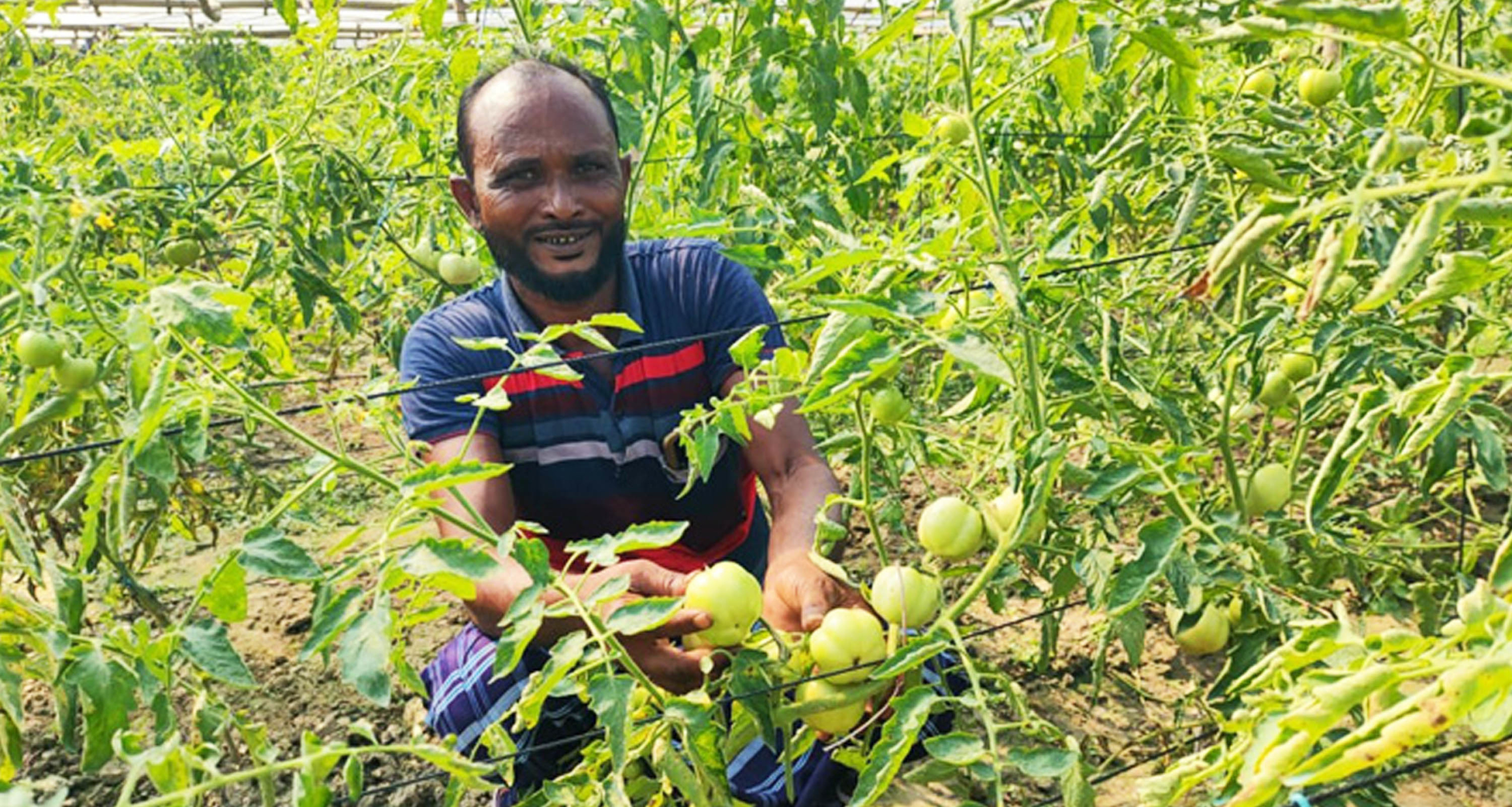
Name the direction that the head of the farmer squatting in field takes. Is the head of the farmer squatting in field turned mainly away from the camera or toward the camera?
toward the camera

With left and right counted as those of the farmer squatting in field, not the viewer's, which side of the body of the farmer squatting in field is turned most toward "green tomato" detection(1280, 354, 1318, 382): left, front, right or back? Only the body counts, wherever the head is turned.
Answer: left

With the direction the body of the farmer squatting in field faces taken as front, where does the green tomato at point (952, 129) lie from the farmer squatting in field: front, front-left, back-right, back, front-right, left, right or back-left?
left

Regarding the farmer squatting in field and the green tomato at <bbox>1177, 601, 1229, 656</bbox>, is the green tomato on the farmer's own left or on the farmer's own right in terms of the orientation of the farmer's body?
on the farmer's own left

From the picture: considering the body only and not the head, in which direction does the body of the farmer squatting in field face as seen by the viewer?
toward the camera

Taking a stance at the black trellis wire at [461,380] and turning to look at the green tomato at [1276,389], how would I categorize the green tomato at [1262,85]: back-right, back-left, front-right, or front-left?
front-left

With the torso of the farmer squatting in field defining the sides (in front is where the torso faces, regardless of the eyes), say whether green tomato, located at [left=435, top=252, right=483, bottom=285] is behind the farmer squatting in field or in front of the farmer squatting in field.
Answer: behind

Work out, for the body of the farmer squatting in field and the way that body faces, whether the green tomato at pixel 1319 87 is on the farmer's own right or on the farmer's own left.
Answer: on the farmer's own left

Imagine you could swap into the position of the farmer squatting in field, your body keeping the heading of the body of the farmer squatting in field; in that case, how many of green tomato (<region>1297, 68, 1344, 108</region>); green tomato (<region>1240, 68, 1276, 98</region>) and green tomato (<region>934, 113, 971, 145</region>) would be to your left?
3

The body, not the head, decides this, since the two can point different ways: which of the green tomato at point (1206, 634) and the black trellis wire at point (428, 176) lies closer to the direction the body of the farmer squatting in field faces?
the green tomato

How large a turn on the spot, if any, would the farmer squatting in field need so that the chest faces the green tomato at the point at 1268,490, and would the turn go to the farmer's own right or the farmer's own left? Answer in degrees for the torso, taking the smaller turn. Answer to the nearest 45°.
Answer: approximately 45° to the farmer's own left

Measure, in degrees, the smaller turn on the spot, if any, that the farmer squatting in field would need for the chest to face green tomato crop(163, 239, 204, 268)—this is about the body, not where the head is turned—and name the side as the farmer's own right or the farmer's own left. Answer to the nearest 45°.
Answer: approximately 135° to the farmer's own right

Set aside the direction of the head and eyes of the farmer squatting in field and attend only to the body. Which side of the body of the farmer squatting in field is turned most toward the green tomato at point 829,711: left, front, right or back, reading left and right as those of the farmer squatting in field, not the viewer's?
front

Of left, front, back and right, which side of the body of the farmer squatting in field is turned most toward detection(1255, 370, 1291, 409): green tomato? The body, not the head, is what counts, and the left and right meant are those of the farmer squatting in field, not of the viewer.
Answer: left
